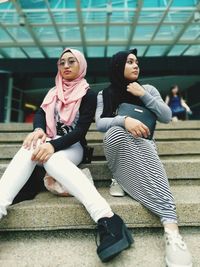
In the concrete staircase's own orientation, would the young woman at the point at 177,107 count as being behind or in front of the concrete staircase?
behind

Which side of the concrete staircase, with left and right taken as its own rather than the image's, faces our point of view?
front
